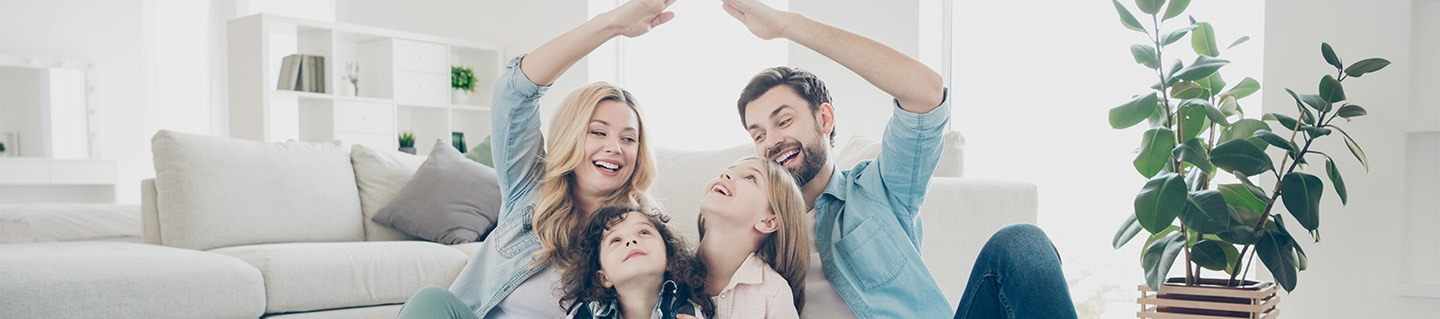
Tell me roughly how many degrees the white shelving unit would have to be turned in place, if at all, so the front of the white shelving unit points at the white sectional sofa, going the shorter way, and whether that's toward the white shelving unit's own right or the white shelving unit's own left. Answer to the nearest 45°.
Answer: approximately 45° to the white shelving unit's own right

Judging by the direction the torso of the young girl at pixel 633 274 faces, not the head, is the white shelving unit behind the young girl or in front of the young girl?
behind

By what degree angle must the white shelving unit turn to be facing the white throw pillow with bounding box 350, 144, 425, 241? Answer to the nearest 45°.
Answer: approximately 45° to its right

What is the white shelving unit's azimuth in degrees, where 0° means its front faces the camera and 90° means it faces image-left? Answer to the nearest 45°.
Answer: approximately 315°

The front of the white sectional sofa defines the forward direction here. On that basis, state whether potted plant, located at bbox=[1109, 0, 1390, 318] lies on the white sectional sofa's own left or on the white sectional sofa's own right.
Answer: on the white sectional sofa's own left

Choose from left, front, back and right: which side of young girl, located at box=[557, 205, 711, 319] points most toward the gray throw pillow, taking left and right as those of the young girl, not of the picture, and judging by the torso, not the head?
back

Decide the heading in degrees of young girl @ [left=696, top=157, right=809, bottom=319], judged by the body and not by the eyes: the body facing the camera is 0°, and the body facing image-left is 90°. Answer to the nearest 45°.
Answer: approximately 45°

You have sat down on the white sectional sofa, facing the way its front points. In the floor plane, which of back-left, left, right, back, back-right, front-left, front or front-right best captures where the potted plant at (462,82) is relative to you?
back

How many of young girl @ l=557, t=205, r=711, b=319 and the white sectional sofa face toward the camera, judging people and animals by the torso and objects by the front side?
2
